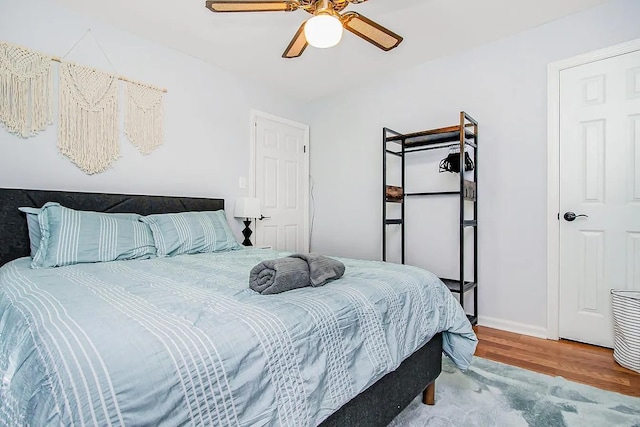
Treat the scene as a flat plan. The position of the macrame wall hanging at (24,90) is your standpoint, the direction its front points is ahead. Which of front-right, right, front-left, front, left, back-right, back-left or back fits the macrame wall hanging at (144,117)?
front-left

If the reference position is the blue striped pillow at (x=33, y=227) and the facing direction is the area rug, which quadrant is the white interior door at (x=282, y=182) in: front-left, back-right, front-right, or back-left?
front-left

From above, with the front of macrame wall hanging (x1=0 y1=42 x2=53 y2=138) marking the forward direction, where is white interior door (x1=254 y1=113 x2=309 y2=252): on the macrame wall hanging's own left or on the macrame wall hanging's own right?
on the macrame wall hanging's own left

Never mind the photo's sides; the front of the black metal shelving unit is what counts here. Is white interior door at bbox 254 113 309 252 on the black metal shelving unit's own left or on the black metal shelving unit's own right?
on the black metal shelving unit's own right

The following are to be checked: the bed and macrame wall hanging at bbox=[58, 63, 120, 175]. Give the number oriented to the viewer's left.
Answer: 0

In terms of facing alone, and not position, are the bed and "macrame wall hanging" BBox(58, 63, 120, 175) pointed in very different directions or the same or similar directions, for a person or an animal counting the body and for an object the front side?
same or similar directions

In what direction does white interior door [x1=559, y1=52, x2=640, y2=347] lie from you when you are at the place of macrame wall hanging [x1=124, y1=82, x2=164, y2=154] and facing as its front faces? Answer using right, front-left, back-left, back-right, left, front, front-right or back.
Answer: front

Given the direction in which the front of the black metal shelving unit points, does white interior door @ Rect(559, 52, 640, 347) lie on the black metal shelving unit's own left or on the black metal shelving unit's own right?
on the black metal shelving unit's own left

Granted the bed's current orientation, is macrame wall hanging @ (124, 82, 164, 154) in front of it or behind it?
behind

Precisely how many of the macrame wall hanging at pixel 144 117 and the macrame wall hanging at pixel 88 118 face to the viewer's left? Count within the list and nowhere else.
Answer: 0

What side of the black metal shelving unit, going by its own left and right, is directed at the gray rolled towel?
front

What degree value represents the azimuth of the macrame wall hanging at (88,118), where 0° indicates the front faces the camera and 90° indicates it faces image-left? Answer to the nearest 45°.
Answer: approximately 315°

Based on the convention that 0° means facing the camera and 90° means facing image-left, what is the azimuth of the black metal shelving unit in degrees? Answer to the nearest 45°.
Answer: approximately 45°

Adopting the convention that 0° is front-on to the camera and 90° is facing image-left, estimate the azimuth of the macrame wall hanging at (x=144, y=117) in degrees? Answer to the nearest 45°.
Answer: approximately 315°

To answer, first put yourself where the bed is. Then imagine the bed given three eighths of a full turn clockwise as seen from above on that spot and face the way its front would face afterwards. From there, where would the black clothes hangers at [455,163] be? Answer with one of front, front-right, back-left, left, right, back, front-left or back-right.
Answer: back-right

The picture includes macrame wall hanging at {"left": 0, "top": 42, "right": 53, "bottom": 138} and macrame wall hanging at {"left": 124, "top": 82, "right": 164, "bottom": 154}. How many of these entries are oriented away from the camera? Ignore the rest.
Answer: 0

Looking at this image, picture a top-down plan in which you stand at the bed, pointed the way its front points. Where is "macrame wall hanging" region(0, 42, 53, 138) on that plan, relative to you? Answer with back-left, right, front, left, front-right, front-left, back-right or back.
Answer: back

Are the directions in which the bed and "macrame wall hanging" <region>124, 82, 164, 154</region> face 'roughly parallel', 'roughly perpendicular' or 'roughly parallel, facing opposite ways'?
roughly parallel

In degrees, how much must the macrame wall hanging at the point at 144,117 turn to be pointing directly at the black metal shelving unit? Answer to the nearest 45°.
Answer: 0° — it already faces it
